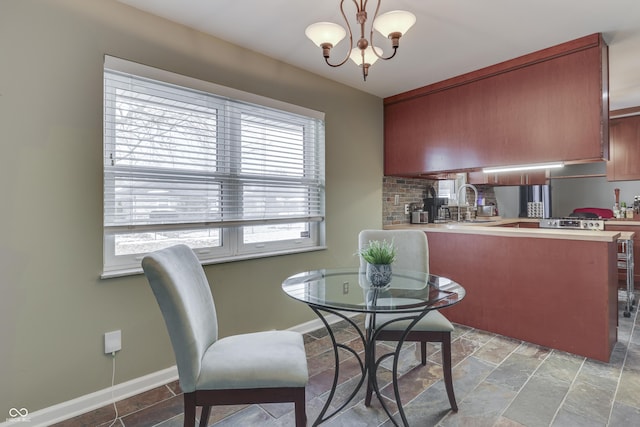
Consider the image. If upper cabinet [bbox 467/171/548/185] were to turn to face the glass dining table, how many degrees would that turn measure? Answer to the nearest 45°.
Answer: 0° — it already faces it

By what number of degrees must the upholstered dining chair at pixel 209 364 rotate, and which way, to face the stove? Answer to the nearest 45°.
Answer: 0° — it already faces it

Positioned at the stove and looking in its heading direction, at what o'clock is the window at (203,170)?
The window is roughly at 1 o'clock from the stove.

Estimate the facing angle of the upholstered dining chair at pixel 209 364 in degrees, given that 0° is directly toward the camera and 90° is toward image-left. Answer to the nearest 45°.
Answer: approximately 270°

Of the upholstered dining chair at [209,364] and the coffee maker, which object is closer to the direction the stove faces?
the upholstered dining chair

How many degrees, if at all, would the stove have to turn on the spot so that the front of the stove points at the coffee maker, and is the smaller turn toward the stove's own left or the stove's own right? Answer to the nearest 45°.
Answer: approximately 45° to the stove's own right

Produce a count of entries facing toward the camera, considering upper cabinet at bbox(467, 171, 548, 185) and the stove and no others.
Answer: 2
